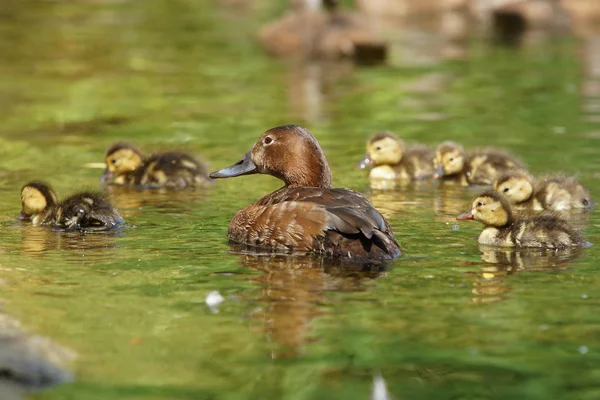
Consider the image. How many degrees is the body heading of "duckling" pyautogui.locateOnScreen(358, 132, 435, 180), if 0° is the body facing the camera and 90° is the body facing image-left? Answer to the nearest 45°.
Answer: approximately 90°

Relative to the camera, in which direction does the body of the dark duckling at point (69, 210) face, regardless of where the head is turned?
to the viewer's left

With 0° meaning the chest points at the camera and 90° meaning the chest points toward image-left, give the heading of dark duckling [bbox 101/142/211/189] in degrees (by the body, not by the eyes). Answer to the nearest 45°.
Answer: approximately 90°

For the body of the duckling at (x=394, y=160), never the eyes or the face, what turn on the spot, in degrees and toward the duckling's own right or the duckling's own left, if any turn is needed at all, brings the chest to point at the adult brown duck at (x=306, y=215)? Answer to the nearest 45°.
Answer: approximately 90° to the duckling's own left

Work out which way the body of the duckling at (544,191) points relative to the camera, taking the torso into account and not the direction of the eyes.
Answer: to the viewer's left

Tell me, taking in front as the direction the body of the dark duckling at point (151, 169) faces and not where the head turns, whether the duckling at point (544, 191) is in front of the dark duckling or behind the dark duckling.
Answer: behind

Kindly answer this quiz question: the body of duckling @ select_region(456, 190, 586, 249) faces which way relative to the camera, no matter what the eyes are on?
to the viewer's left
